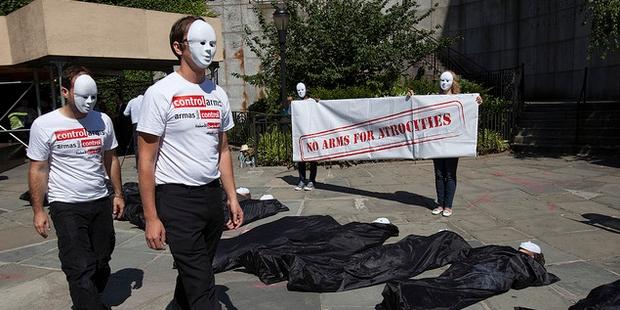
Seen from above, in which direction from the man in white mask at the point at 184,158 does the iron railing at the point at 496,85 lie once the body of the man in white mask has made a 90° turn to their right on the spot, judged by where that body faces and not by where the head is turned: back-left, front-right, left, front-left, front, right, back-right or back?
back

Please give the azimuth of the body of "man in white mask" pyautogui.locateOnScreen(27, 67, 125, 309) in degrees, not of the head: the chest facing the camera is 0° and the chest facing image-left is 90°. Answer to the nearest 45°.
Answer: approximately 315°

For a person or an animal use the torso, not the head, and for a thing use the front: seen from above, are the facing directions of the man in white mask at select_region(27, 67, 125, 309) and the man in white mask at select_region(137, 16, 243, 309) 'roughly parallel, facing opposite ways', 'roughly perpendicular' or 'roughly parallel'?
roughly parallel

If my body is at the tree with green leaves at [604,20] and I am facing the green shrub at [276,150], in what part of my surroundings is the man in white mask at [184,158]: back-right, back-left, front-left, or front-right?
front-left

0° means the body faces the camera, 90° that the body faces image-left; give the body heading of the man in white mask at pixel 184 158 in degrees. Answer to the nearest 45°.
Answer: approximately 315°

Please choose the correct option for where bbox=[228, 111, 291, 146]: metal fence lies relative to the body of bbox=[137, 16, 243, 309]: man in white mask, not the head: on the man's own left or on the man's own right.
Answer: on the man's own left

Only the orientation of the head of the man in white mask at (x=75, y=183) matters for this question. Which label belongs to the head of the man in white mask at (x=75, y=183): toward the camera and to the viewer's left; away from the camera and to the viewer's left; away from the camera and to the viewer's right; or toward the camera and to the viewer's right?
toward the camera and to the viewer's right

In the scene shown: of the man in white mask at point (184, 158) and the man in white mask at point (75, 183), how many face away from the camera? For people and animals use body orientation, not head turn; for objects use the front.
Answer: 0

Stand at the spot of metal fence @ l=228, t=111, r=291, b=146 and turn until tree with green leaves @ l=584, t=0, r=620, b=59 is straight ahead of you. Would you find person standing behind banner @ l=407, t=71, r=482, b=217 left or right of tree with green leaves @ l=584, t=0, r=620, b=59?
right

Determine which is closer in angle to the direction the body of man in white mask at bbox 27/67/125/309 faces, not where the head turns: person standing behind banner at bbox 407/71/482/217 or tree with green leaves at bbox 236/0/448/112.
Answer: the person standing behind banner

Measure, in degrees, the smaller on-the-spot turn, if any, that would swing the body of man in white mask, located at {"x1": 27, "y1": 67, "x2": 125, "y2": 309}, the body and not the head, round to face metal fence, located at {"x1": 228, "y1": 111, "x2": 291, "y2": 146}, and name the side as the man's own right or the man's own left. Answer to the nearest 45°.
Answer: approximately 90° to the man's own left
